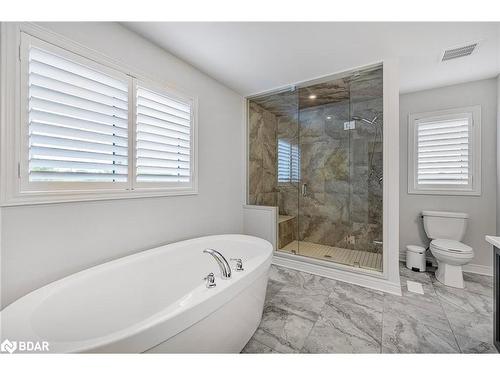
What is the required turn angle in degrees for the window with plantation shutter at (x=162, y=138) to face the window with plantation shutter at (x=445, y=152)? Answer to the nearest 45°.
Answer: approximately 45° to its left

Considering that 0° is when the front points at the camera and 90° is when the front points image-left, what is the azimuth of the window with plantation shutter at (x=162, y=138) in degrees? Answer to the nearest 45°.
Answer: approximately 315°

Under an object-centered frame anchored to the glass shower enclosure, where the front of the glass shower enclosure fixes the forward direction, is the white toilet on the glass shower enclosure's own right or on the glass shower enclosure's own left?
on the glass shower enclosure's own left

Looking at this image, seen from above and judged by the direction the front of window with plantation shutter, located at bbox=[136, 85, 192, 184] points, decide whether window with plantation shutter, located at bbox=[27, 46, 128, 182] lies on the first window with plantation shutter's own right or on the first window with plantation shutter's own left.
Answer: on the first window with plantation shutter's own right

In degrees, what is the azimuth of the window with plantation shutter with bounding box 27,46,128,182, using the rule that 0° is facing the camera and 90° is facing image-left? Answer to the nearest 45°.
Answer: approximately 315°

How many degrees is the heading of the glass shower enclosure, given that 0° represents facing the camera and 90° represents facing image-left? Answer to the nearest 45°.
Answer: approximately 45°

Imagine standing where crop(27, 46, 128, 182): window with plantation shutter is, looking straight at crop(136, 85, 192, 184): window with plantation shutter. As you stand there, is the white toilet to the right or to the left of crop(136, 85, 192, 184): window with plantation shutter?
right
